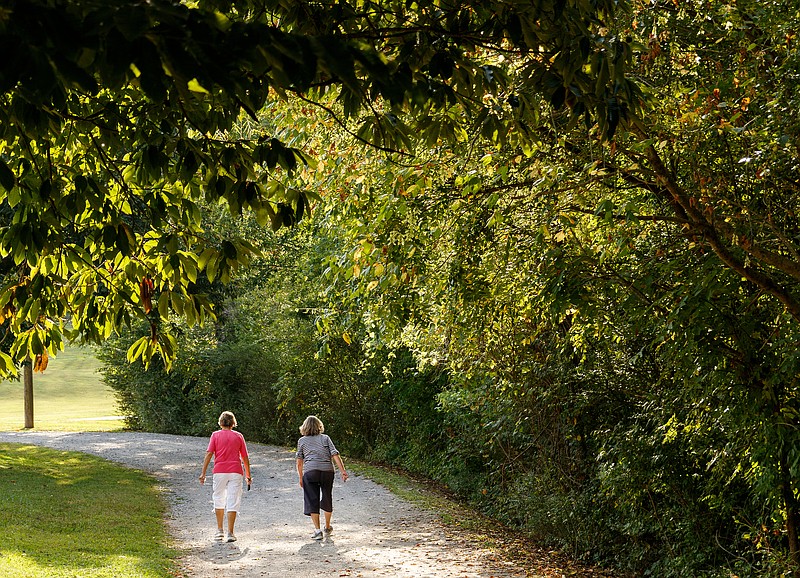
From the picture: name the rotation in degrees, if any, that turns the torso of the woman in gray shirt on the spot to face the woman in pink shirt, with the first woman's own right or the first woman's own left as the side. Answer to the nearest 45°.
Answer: approximately 90° to the first woman's own left

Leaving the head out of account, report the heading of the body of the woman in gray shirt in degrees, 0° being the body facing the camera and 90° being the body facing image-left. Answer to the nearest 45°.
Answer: approximately 180°

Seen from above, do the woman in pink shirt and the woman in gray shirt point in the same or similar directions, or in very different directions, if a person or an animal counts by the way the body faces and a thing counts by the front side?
same or similar directions

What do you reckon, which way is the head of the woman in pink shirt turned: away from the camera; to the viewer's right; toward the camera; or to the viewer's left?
away from the camera

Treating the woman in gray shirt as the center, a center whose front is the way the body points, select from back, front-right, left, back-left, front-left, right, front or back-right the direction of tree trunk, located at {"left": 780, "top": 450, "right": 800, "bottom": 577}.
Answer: back-right

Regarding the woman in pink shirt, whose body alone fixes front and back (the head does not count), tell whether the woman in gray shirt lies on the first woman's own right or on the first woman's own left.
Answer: on the first woman's own right

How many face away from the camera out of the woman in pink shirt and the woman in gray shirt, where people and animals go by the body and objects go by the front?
2

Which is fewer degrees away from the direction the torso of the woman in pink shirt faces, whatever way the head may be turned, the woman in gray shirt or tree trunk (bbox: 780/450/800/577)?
the woman in gray shirt

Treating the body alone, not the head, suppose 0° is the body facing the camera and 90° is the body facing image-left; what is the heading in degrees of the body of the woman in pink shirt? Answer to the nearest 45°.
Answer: approximately 180°
